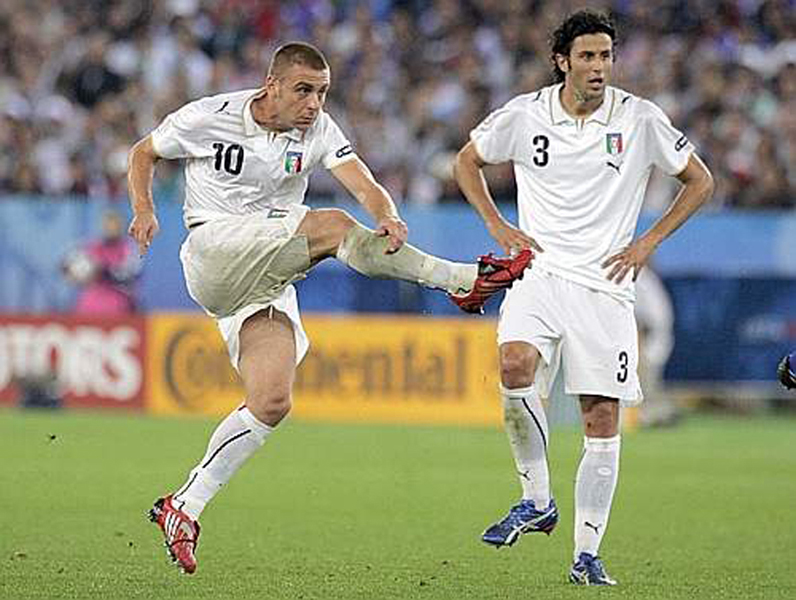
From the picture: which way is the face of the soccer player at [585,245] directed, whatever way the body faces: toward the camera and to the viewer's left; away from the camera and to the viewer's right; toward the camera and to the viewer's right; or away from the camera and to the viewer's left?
toward the camera and to the viewer's right

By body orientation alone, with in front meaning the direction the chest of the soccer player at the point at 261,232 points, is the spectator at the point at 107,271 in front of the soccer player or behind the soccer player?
behind

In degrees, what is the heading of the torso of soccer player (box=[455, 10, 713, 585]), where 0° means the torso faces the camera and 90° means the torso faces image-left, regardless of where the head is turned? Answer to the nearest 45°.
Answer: approximately 0°

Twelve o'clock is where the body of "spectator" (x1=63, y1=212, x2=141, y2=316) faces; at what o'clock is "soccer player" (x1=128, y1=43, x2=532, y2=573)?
The soccer player is roughly at 12 o'clock from the spectator.

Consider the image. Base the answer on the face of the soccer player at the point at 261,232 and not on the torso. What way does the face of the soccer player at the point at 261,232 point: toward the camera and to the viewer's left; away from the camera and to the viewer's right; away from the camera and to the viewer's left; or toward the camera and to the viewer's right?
toward the camera and to the viewer's right

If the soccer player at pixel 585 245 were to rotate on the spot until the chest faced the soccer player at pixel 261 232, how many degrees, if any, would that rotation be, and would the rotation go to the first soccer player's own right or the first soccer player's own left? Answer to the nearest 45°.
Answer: approximately 90° to the first soccer player's own right
